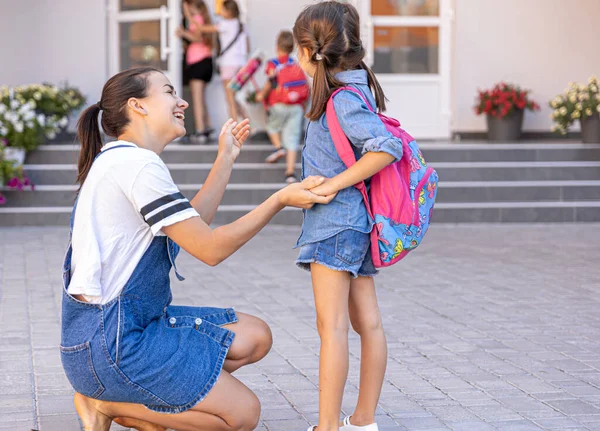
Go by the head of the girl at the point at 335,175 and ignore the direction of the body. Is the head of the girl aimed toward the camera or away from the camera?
away from the camera

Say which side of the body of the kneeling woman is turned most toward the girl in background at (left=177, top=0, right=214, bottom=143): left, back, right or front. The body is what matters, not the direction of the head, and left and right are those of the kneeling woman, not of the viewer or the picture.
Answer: left

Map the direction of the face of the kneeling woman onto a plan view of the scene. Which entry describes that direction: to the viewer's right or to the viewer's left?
to the viewer's right

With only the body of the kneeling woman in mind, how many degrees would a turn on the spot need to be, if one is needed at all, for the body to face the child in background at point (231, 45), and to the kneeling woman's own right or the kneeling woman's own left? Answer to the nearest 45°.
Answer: approximately 90° to the kneeling woman's own left

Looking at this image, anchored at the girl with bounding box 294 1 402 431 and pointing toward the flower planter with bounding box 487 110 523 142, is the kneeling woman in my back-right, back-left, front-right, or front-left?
back-left

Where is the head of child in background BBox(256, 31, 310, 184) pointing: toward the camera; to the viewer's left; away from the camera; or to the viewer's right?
away from the camera

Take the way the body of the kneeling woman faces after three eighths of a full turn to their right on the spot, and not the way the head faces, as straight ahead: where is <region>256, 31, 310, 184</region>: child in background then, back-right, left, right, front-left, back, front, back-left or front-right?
back-right

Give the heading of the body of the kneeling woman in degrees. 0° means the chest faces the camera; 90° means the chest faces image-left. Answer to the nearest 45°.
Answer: approximately 270°
